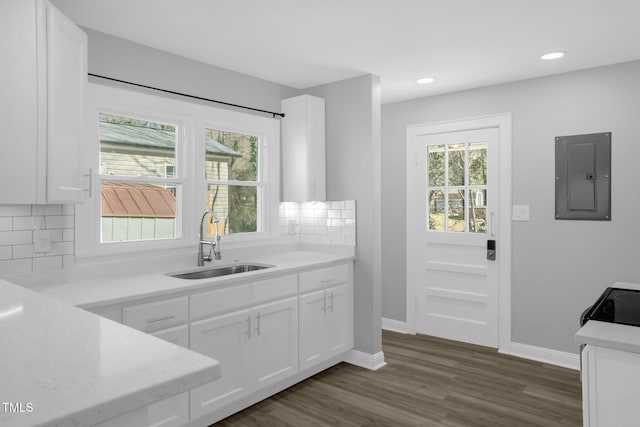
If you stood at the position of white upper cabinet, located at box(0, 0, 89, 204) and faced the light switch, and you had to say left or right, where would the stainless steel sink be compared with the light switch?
left

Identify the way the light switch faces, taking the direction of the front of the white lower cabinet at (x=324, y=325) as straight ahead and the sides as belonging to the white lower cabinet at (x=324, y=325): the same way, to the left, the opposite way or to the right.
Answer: to the right

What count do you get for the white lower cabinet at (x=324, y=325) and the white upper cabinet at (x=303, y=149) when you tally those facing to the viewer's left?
0

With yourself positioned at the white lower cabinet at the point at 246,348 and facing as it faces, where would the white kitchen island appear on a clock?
The white kitchen island is roughly at 2 o'clock from the white lower cabinet.

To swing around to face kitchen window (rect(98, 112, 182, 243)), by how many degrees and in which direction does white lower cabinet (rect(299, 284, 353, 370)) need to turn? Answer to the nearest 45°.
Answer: approximately 135° to its right

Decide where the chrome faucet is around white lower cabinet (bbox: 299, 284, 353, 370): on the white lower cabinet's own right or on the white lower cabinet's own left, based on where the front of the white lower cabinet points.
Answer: on the white lower cabinet's own right

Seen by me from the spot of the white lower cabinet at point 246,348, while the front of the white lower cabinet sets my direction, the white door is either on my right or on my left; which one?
on my left

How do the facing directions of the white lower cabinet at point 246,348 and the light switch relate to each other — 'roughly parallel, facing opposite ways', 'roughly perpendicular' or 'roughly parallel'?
roughly perpendicular

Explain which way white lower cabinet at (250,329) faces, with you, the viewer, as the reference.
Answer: facing the viewer and to the right of the viewer

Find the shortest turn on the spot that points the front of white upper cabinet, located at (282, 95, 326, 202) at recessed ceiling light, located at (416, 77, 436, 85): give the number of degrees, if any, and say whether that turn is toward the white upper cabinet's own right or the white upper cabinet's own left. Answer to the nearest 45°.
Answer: approximately 45° to the white upper cabinet's own left

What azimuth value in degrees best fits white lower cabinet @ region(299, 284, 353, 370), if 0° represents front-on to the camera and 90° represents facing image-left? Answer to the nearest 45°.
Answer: approximately 315°

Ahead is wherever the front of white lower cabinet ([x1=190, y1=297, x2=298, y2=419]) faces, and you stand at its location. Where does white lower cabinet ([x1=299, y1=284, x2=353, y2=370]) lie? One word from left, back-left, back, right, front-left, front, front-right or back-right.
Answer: left

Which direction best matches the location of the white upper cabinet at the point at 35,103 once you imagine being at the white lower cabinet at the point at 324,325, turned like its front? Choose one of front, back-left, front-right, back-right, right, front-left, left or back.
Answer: right
